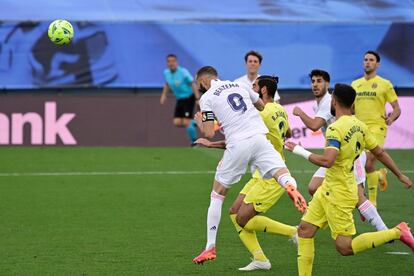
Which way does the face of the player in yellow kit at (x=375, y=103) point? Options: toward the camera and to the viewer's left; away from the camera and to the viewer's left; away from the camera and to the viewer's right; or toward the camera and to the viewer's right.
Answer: toward the camera and to the viewer's left

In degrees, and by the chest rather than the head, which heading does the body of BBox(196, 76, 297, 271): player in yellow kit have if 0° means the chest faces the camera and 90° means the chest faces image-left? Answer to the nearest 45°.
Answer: approximately 90°

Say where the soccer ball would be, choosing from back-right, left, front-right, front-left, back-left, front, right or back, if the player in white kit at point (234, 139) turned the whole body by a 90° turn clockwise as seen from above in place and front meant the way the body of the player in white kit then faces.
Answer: left

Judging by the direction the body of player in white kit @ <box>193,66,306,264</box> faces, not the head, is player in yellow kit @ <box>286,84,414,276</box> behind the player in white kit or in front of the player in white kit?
behind

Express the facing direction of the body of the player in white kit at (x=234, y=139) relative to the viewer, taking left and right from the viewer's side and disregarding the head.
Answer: facing away from the viewer and to the left of the viewer

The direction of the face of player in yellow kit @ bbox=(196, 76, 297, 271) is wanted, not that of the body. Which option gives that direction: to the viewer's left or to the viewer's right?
to the viewer's left

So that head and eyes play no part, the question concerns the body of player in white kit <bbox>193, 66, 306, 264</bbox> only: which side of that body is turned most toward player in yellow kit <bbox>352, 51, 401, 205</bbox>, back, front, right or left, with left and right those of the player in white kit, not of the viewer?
right

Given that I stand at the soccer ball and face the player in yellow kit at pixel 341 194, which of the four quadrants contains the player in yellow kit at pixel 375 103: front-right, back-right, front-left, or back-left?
front-left
